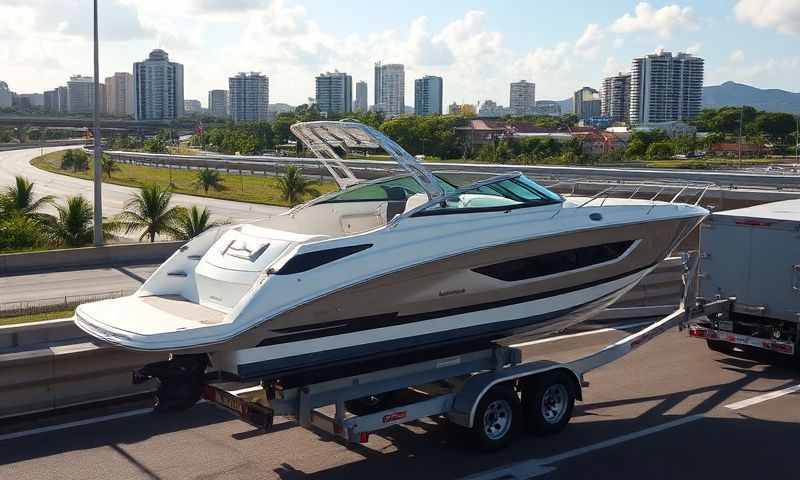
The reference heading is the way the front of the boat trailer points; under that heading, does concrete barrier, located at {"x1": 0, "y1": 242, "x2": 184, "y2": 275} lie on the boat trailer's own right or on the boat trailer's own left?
on the boat trailer's own left

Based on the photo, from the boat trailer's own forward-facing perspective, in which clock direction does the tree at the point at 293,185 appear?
The tree is roughly at 10 o'clock from the boat trailer.

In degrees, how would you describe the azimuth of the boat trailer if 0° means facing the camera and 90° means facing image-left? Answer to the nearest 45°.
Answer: approximately 225°

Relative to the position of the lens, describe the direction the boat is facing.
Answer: facing away from the viewer and to the right of the viewer

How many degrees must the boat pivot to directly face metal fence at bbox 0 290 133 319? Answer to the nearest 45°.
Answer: approximately 90° to its left

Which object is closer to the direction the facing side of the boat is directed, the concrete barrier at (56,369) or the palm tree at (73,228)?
the palm tree

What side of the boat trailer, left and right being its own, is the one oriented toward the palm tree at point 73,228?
left

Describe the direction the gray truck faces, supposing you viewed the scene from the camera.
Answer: facing away from the viewer and to the right of the viewer

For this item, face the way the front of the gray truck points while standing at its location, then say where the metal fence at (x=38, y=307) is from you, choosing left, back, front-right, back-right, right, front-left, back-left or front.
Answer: back-left
